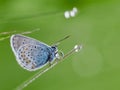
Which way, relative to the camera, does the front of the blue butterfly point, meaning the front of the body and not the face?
to the viewer's right
